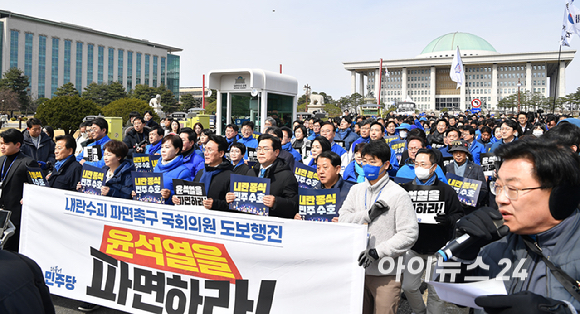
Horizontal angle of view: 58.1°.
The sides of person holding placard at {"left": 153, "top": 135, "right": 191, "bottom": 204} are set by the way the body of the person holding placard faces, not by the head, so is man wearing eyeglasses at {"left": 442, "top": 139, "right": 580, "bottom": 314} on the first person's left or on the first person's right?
on the first person's left

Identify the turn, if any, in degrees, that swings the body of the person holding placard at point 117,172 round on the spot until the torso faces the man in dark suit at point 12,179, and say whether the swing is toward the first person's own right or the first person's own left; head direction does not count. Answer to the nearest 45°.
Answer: approximately 45° to the first person's own right

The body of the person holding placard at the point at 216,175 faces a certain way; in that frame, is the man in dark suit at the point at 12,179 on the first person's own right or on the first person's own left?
on the first person's own right

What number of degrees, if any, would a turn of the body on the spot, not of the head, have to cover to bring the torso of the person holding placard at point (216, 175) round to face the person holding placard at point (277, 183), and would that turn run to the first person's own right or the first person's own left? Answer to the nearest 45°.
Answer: approximately 90° to the first person's own left

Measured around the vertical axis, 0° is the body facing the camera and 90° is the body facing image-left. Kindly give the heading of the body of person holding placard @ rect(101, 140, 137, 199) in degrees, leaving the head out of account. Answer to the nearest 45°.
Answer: approximately 45°
